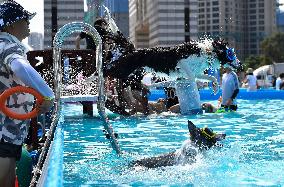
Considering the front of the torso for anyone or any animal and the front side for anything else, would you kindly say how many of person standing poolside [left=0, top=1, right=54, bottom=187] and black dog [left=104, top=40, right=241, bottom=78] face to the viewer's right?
2

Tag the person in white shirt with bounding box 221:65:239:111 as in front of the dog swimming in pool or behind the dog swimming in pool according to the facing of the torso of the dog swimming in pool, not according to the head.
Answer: in front

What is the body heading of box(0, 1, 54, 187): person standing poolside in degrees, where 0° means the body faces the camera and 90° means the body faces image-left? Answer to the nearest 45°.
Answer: approximately 270°

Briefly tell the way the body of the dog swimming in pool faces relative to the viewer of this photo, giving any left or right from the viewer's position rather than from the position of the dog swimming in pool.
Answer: facing away from the viewer and to the right of the viewer

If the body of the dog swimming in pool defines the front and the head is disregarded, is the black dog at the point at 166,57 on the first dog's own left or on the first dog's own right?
on the first dog's own left

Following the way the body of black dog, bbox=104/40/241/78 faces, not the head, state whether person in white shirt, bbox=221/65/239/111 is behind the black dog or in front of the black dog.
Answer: in front

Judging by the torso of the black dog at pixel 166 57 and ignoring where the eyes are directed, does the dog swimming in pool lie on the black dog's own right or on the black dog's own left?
on the black dog's own right

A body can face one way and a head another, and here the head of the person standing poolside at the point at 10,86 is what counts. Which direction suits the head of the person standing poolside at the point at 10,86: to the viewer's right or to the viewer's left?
to the viewer's right

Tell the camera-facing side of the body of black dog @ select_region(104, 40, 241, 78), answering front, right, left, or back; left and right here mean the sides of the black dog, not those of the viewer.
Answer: right
